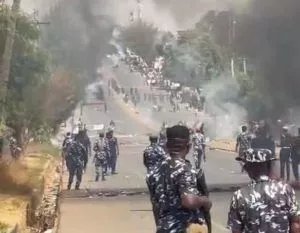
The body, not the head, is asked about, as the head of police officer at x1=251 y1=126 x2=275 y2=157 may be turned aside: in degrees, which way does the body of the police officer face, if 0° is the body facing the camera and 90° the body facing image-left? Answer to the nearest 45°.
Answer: approximately 180°

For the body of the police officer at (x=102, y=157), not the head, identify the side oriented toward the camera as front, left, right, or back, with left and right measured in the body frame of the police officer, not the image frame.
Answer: back

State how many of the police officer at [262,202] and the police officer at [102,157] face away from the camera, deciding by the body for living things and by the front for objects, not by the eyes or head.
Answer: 2

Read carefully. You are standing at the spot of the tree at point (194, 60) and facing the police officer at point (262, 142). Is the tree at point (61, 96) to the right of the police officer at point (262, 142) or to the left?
right

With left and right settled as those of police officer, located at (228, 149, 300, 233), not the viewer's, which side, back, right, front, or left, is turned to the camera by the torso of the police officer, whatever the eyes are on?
back

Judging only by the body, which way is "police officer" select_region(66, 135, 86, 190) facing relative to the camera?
away from the camera

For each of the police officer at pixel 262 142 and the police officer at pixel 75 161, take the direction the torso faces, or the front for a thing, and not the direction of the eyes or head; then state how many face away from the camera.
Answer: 2

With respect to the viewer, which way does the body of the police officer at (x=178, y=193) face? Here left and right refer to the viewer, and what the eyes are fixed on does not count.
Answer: facing away from the viewer and to the right of the viewer

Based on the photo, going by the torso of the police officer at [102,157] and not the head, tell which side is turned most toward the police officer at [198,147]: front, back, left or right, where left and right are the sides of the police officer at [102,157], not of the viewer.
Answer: right

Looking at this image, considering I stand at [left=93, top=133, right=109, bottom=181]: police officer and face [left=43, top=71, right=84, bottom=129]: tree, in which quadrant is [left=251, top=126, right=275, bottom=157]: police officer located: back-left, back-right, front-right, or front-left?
back-right

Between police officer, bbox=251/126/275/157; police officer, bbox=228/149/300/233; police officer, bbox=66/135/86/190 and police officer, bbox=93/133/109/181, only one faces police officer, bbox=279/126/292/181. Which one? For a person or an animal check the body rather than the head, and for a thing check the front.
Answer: police officer, bbox=228/149/300/233

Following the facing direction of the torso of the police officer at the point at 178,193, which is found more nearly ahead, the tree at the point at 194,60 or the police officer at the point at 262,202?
the tree

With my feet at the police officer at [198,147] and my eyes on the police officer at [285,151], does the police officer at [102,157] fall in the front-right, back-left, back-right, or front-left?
back-right
